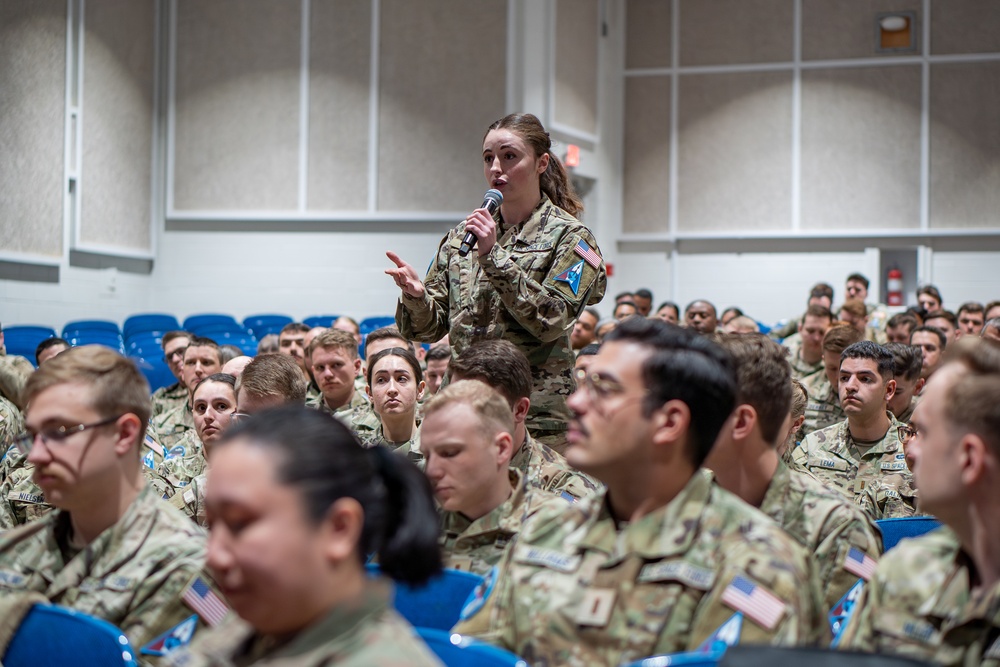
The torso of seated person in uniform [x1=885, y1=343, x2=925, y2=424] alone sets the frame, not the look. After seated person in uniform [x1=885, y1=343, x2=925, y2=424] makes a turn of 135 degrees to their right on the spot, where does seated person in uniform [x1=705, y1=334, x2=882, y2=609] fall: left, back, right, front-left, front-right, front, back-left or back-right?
back

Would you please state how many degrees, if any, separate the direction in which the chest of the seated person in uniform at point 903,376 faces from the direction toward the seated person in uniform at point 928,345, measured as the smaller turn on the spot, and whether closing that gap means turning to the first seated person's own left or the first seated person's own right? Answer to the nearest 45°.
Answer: approximately 135° to the first seated person's own right

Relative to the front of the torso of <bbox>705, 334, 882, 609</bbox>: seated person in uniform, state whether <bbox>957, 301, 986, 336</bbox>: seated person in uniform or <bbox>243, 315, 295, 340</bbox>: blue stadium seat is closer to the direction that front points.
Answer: the blue stadium seat

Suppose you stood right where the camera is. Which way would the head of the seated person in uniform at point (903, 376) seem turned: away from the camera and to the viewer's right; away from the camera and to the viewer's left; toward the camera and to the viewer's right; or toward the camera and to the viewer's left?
toward the camera and to the viewer's left

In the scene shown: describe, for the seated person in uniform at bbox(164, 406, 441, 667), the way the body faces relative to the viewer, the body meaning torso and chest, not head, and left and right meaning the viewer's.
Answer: facing the viewer and to the left of the viewer

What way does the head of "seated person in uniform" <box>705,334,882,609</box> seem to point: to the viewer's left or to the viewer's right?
to the viewer's left

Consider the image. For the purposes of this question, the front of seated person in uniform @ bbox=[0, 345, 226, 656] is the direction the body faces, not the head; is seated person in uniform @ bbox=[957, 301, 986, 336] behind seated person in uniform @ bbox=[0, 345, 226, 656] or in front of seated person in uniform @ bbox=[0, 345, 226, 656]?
behind

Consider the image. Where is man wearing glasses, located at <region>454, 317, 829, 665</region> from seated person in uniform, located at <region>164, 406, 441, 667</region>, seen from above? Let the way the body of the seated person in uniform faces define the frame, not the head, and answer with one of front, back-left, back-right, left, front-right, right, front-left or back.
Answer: back

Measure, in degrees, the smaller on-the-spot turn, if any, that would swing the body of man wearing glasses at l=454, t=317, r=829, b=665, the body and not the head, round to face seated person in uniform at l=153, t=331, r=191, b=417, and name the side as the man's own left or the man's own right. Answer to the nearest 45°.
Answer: approximately 90° to the man's own right

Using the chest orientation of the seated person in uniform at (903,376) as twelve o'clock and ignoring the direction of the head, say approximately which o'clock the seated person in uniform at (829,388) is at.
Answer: the seated person in uniform at (829,388) is roughly at 4 o'clock from the seated person in uniform at (903,376).

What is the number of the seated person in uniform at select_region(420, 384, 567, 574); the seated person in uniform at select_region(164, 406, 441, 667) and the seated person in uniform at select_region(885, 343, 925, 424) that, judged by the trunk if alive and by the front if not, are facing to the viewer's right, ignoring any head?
0

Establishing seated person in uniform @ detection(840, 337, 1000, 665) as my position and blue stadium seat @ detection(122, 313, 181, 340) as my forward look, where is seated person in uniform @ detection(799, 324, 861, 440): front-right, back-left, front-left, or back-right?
front-right

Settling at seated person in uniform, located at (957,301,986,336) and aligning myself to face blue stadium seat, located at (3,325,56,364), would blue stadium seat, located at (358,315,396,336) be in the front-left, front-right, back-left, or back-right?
front-right

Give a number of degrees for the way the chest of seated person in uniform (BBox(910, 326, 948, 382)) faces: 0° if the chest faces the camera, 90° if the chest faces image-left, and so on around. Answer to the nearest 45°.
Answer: approximately 45°
